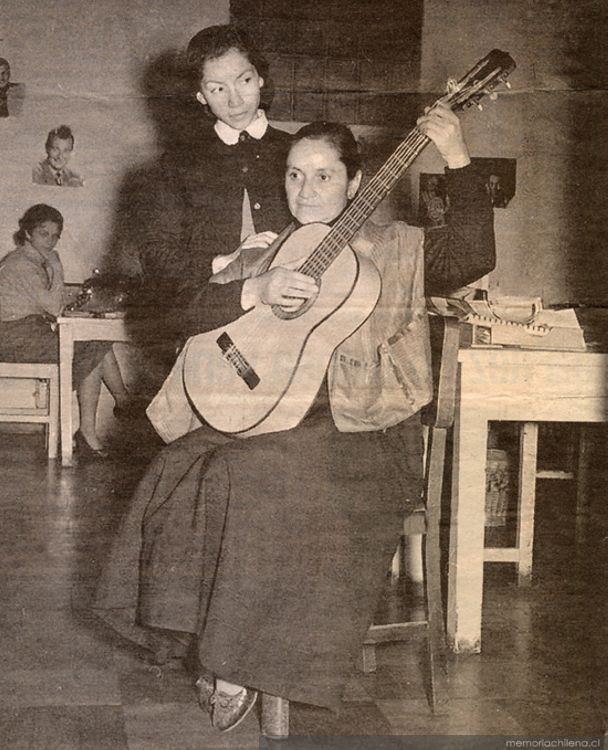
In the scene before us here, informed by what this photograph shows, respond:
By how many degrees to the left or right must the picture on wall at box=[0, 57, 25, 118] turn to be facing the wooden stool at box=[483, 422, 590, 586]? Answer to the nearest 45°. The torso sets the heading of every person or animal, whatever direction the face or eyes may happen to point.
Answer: approximately 90° to its left

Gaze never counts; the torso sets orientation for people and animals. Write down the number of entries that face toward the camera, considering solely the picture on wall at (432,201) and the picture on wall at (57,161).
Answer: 2

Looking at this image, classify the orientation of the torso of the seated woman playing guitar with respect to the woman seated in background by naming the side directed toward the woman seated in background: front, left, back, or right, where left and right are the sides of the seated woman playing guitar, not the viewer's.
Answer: right

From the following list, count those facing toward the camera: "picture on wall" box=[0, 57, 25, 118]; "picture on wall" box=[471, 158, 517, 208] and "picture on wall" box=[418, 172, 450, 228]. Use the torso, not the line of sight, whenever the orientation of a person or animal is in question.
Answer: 3

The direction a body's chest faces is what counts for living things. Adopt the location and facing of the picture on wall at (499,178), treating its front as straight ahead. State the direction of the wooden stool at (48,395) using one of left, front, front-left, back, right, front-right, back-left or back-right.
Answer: right

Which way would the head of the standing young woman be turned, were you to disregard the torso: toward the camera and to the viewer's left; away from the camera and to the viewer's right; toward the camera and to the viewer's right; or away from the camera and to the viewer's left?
toward the camera and to the viewer's right

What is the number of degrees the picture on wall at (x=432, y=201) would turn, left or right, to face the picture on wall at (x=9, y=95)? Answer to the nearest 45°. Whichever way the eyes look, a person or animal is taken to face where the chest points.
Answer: approximately 90° to its right

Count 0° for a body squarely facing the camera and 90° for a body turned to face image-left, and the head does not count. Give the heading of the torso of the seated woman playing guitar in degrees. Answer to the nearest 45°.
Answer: approximately 45°

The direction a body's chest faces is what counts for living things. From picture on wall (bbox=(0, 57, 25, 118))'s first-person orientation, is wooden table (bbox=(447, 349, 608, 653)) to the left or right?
on its left
